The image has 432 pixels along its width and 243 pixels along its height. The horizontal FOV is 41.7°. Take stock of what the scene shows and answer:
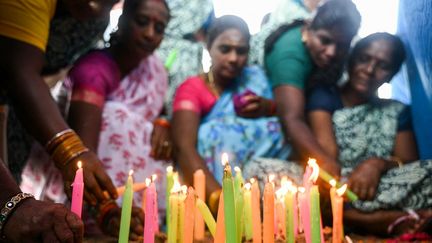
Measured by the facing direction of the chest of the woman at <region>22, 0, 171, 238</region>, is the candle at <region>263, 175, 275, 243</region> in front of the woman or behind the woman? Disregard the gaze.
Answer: in front

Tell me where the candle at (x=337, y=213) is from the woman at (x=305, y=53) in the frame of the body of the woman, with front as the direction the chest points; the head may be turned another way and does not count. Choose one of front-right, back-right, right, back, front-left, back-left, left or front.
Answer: front-right

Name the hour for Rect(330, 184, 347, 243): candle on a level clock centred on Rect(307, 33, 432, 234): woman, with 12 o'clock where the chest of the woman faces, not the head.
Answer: The candle is roughly at 12 o'clock from the woman.

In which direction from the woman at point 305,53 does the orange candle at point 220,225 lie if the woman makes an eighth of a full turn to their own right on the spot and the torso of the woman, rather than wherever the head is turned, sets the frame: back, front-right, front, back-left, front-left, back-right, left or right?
front

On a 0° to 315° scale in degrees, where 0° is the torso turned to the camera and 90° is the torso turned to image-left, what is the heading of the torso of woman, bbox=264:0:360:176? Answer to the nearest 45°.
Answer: approximately 315°

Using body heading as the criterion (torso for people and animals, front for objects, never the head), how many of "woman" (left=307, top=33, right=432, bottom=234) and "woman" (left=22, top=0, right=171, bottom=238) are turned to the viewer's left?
0

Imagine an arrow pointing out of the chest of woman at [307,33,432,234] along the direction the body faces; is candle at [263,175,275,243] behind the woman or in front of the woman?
in front

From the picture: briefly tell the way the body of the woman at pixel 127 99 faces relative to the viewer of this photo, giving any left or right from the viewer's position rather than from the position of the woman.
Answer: facing the viewer and to the right of the viewer

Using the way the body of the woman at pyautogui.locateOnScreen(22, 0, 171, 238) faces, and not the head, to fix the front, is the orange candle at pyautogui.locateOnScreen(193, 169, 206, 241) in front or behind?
in front

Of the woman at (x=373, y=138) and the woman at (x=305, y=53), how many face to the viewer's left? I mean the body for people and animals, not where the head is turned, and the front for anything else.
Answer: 0

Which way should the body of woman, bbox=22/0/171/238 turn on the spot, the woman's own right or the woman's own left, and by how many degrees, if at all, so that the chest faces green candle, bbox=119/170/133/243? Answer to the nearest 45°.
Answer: approximately 45° to the woman's own right

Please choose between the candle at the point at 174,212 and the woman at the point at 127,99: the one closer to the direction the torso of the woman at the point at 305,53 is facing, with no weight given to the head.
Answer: the candle
